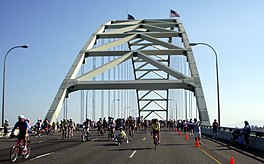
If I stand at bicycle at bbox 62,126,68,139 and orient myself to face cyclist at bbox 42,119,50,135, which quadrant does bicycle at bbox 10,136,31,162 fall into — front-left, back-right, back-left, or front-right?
back-left

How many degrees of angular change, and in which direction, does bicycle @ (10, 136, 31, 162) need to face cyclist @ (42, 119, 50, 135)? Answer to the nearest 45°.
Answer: approximately 135° to its right

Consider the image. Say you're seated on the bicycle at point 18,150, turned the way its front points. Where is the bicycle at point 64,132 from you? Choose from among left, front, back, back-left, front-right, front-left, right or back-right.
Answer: back-right

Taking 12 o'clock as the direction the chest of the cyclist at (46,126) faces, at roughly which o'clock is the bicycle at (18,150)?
The bicycle is roughly at 12 o'clock from the cyclist.

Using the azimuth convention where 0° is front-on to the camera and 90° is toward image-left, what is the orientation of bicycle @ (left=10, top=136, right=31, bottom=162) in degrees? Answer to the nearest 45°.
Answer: approximately 45°
